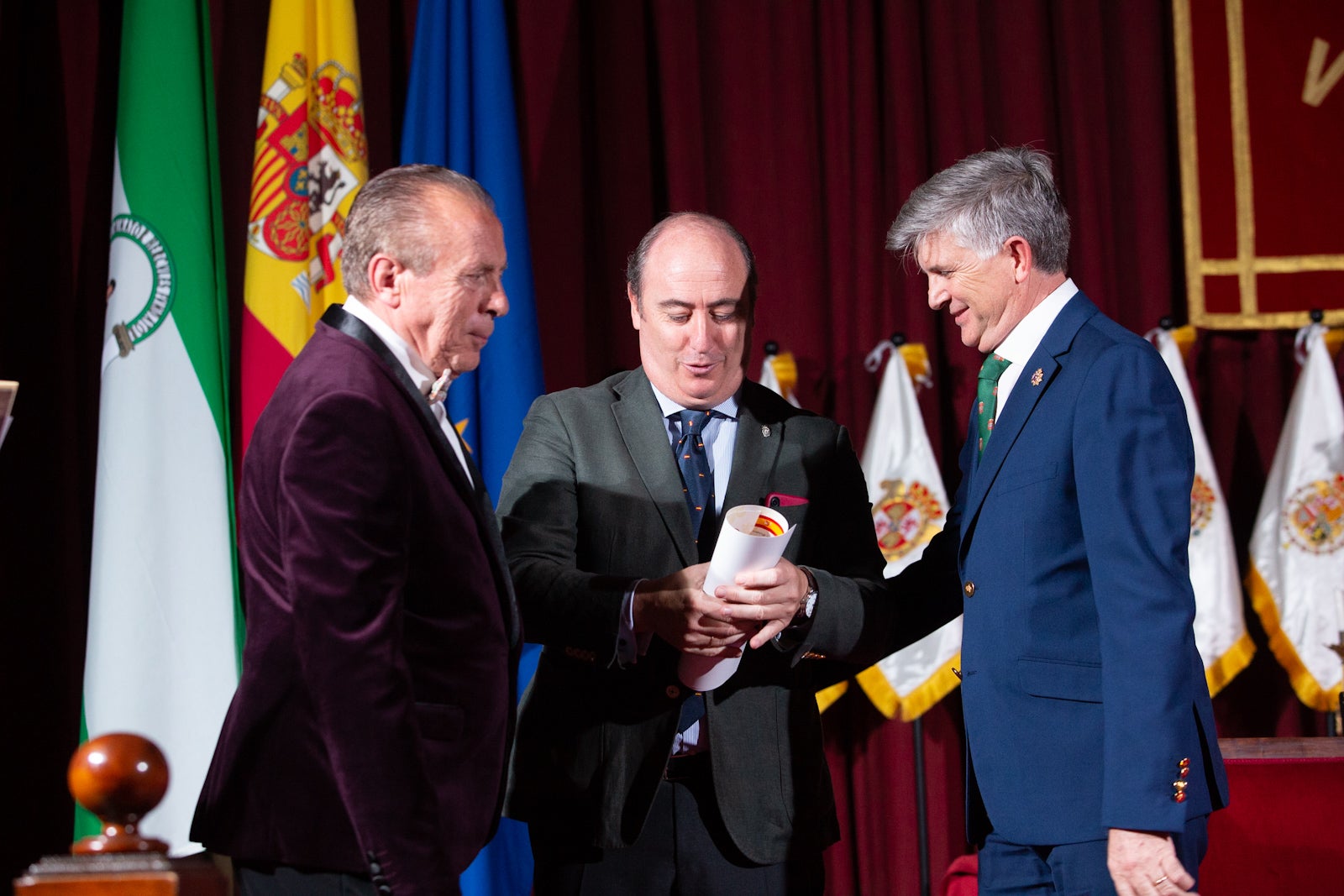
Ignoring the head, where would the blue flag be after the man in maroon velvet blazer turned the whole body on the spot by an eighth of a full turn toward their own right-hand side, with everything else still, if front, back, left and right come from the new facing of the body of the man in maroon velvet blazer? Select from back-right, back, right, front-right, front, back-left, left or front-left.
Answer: back-left

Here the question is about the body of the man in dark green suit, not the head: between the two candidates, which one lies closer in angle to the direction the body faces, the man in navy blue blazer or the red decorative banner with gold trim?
the man in navy blue blazer

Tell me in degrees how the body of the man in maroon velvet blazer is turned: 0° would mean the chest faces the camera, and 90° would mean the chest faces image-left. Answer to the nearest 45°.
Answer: approximately 270°

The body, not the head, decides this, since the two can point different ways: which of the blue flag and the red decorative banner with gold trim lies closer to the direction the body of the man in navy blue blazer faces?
the blue flag

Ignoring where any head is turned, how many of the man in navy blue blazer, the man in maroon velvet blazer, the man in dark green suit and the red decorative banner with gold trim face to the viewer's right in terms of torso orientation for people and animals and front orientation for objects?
1

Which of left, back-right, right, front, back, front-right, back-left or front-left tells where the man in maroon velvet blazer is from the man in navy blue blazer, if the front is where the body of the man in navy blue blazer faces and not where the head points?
front-left

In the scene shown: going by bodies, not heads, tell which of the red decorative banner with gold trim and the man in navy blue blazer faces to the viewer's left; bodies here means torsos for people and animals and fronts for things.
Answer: the man in navy blue blazer

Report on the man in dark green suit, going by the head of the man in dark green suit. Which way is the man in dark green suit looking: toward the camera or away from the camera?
toward the camera

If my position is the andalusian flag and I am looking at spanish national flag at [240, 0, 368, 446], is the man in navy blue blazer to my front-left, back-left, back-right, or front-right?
front-right

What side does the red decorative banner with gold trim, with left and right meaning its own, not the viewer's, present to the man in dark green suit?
front

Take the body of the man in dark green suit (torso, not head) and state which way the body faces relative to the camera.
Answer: toward the camera

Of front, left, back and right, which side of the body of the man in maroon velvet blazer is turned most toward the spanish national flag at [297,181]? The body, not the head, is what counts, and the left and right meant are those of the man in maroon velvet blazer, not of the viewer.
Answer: left

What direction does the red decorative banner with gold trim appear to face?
toward the camera

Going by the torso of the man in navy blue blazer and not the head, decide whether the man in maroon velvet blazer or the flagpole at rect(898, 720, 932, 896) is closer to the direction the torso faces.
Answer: the man in maroon velvet blazer

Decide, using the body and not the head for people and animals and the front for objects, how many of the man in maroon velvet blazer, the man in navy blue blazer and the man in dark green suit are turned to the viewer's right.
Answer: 1

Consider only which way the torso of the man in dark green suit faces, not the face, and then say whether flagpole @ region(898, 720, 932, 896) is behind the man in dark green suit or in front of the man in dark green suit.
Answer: behind

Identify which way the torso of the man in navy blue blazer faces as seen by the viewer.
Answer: to the viewer's left

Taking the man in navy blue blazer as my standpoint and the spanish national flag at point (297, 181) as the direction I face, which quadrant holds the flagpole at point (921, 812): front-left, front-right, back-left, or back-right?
front-right

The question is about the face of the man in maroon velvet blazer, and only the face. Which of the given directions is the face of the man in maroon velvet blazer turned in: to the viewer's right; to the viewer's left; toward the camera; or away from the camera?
to the viewer's right

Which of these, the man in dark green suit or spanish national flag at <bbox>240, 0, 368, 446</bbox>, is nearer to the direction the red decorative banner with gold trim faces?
the man in dark green suit

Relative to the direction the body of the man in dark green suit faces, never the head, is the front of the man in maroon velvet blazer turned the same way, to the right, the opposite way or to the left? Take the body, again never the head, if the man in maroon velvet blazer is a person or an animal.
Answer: to the left

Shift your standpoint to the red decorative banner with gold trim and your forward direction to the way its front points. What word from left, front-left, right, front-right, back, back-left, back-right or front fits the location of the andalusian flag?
front-right
